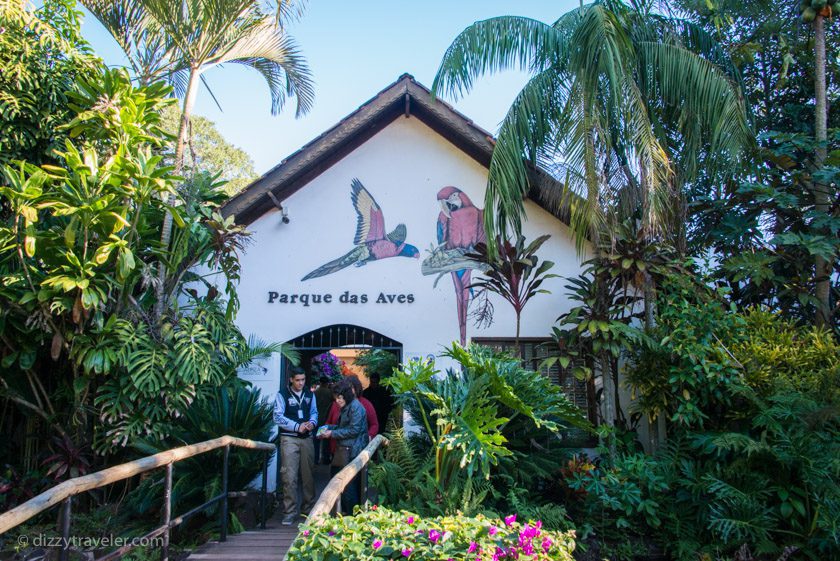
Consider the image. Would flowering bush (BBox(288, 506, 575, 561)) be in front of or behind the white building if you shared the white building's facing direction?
in front

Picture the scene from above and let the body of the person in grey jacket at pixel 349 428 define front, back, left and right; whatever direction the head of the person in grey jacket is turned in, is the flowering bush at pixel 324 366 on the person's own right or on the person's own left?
on the person's own right

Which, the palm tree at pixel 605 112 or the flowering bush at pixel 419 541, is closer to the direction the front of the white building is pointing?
the flowering bush

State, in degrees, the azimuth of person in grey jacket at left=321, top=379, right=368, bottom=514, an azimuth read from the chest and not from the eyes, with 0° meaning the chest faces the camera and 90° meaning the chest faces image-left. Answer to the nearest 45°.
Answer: approximately 90°

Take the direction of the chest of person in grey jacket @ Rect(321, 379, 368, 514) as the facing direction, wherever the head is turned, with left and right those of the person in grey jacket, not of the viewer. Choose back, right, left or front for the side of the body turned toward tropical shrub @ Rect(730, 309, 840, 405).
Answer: back

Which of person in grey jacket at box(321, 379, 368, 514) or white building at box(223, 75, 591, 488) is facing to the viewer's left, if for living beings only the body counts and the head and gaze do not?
the person in grey jacket

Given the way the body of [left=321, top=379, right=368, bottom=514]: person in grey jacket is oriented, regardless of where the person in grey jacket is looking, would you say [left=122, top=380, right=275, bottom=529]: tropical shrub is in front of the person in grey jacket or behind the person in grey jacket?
in front

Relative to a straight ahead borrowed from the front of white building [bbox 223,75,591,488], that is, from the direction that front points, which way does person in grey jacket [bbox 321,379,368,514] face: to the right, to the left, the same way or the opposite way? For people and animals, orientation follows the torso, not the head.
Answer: to the right

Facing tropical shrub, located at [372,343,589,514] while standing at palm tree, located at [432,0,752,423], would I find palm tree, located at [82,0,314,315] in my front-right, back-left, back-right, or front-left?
front-right

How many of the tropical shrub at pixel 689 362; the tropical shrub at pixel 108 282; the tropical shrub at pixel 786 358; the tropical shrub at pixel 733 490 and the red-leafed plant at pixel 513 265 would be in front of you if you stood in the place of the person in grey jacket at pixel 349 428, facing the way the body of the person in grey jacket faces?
1

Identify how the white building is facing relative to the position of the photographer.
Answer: facing the viewer

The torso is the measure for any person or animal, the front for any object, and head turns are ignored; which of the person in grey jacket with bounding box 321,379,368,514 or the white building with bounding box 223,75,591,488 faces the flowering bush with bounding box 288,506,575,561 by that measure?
the white building
